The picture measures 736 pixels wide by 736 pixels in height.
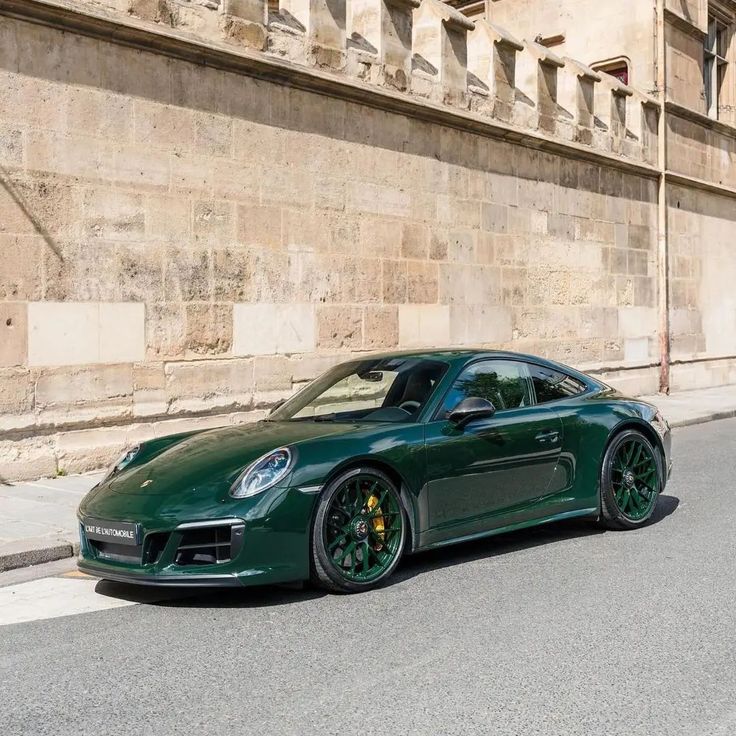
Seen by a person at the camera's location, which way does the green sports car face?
facing the viewer and to the left of the viewer

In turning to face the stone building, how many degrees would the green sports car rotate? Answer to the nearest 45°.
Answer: approximately 135° to its right
